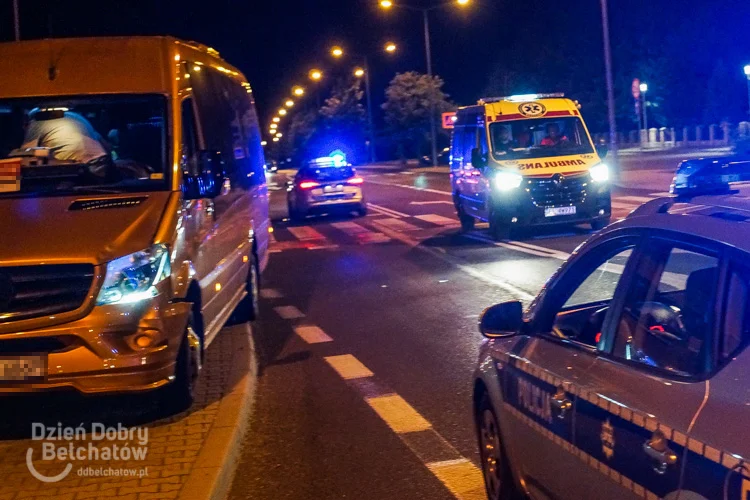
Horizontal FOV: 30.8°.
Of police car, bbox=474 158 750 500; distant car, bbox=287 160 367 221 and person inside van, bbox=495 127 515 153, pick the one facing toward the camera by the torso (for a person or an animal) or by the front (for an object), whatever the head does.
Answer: the person inside van

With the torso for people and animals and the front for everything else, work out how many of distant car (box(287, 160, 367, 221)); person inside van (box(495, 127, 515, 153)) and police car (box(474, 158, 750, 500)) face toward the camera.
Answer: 1

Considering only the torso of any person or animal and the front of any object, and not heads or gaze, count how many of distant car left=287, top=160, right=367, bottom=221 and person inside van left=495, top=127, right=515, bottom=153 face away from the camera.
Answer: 1

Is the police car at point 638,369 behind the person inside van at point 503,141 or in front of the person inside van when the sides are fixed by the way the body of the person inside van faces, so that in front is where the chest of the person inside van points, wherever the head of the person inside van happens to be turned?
in front

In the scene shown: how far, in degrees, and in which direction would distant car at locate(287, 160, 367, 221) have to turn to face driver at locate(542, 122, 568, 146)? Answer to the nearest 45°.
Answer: approximately 135° to its right

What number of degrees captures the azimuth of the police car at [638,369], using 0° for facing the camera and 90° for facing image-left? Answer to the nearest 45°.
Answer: approximately 135°

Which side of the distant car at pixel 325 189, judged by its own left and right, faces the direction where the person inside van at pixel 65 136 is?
back

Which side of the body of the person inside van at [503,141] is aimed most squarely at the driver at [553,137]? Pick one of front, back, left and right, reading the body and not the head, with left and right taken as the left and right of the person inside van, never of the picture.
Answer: left

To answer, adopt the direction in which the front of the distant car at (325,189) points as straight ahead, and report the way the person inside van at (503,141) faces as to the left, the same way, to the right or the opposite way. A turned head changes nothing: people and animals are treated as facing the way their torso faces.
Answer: the opposite way

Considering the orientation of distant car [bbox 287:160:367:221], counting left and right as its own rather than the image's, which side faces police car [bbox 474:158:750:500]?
back

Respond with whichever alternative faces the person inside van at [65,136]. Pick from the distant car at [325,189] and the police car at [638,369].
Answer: the police car

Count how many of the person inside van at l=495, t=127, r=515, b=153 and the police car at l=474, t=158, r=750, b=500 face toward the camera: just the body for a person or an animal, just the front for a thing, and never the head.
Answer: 1

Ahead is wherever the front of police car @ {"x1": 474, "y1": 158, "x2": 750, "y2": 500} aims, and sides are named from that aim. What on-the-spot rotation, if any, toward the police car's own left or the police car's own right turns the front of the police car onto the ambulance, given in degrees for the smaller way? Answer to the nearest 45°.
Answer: approximately 45° to the police car's own right

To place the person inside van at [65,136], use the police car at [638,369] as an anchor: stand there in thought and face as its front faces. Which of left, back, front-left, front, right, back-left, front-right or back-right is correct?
front

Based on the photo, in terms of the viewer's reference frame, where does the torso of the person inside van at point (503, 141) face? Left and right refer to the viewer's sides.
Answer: facing the viewer

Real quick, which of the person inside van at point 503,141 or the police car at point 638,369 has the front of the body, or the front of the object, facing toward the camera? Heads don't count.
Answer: the person inside van

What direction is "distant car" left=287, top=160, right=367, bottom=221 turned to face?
away from the camera

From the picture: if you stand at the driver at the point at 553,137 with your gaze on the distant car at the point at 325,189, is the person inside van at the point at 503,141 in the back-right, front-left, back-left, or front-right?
front-left

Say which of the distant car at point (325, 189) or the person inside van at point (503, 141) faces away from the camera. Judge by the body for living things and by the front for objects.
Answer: the distant car
